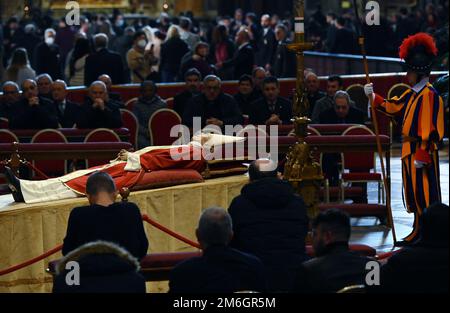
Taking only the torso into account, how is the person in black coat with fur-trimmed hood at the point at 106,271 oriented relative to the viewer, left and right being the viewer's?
facing away from the viewer

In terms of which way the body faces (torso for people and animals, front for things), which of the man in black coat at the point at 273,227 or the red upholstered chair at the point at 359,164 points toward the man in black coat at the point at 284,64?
the man in black coat at the point at 273,227

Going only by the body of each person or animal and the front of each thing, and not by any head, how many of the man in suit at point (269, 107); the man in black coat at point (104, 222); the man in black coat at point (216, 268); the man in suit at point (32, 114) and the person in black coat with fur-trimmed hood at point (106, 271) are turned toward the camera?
2

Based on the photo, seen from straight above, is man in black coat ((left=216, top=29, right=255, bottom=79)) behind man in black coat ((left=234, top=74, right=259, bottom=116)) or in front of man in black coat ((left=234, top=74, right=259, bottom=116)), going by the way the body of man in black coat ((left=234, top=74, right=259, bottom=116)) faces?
behind

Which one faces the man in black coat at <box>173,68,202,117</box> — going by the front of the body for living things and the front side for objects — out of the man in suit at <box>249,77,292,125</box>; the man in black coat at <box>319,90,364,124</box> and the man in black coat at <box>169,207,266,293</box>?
the man in black coat at <box>169,207,266,293</box>

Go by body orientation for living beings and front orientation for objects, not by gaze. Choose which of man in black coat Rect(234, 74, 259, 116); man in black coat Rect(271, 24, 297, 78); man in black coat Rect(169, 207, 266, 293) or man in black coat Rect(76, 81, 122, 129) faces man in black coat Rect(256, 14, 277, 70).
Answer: man in black coat Rect(169, 207, 266, 293)

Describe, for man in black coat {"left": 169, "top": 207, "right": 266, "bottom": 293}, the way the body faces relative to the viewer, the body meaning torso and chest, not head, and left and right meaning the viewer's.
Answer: facing away from the viewer

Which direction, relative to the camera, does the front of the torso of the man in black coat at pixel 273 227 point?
away from the camera

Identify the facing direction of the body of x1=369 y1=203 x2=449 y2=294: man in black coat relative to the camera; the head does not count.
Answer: away from the camera

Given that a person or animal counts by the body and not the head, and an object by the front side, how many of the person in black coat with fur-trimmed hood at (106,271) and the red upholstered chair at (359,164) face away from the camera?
1

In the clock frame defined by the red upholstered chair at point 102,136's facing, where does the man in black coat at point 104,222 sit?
The man in black coat is roughly at 12 o'clock from the red upholstered chair.
